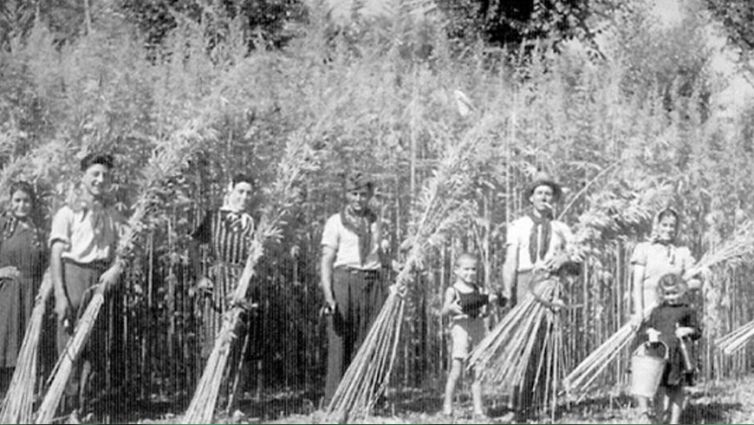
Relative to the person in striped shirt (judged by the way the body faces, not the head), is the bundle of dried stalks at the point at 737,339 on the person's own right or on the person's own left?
on the person's own left

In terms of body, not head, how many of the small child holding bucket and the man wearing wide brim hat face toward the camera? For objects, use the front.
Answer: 2

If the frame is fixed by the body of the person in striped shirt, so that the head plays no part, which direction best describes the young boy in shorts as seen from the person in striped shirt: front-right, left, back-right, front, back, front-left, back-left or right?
front-left

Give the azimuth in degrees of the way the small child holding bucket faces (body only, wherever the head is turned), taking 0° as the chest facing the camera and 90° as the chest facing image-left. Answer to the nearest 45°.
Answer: approximately 0°

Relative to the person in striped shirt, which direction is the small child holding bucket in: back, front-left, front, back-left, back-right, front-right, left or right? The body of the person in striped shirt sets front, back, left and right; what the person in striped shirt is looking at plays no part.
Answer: front-left

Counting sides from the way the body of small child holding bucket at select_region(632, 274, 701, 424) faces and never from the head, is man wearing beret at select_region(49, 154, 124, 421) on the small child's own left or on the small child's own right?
on the small child's own right

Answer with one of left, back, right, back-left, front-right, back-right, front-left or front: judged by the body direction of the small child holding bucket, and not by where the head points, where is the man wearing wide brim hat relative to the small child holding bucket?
right

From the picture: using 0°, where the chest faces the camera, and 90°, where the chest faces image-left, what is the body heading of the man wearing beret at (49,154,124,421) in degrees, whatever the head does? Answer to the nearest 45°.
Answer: approximately 315°
